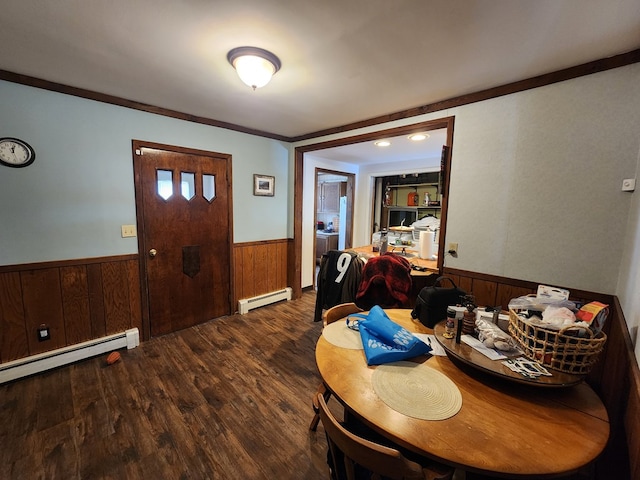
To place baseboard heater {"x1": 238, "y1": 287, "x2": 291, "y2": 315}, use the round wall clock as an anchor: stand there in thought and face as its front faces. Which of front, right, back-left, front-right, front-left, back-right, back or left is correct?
left

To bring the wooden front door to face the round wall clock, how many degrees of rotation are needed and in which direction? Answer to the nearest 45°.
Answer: approximately 135° to its right

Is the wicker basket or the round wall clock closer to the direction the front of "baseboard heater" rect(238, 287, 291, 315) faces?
the wicker basket

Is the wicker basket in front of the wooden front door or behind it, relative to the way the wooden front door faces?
in front

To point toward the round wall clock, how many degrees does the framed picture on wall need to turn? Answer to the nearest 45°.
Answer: approximately 90° to its right

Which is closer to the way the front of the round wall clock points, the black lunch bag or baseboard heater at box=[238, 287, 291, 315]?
the black lunch bag

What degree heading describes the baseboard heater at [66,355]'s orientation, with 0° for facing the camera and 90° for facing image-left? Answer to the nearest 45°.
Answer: approximately 315°
